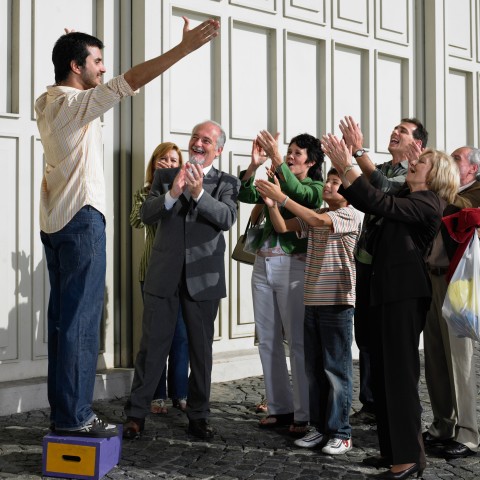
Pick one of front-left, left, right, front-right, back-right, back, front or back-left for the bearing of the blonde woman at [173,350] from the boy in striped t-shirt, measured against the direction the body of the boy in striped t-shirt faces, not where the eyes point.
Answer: right

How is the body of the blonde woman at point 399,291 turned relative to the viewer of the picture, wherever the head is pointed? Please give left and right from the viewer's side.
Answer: facing to the left of the viewer

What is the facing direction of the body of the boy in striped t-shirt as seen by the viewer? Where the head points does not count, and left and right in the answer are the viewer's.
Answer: facing the viewer and to the left of the viewer

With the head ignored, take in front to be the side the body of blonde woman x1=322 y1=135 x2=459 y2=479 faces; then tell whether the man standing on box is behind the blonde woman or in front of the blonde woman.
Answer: in front

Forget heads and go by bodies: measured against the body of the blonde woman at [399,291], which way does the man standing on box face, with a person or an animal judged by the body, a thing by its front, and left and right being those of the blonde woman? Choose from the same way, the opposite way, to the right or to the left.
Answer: the opposite way

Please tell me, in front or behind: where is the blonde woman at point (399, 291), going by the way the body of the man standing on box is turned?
in front

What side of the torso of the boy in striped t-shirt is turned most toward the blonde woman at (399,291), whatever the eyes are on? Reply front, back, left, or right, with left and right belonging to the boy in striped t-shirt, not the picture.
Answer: left

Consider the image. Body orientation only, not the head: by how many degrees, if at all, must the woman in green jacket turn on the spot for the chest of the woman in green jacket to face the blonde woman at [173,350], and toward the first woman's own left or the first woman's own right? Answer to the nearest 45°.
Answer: approximately 90° to the first woman's own right

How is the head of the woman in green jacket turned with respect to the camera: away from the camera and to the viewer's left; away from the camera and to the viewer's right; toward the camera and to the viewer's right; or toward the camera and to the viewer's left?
toward the camera and to the viewer's left

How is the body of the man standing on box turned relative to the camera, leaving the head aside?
to the viewer's right

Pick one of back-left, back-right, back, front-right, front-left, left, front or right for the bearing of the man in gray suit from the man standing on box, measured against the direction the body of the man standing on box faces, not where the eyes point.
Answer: front-left

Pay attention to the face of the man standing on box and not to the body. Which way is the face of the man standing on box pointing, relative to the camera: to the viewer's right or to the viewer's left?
to the viewer's right
